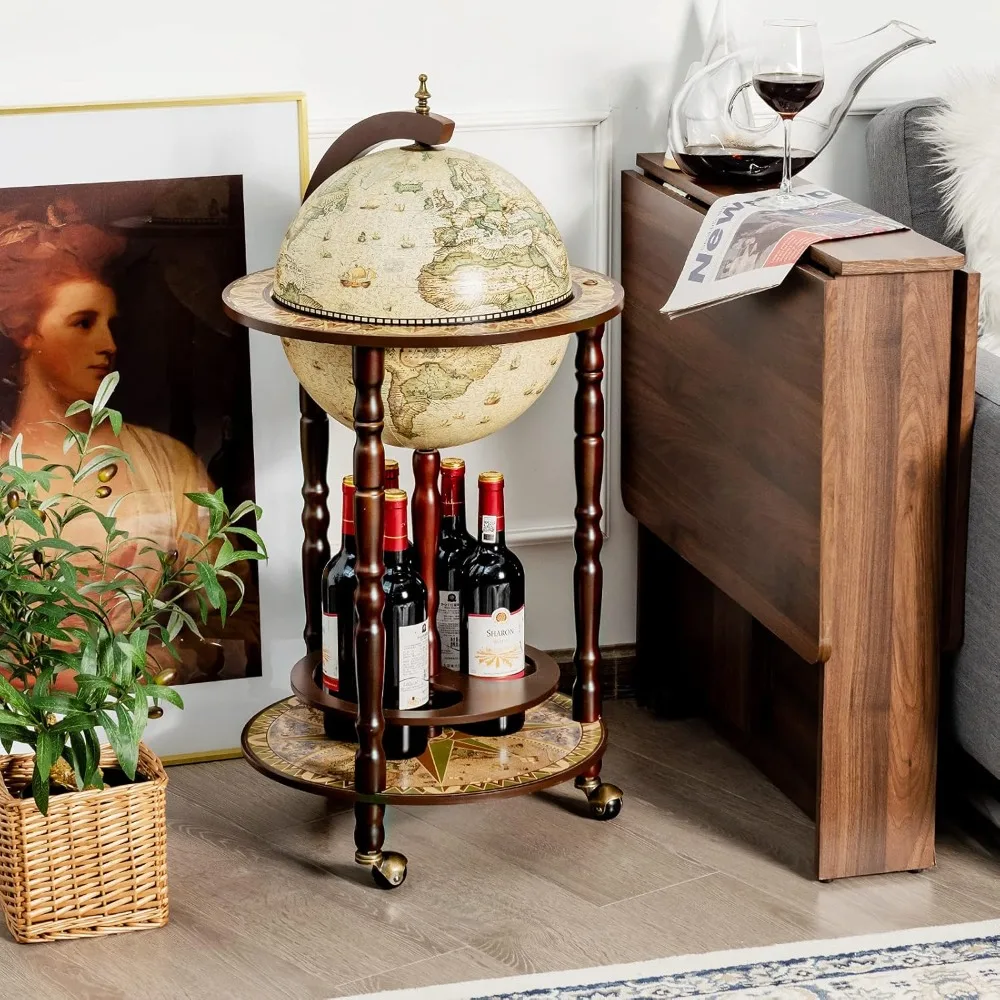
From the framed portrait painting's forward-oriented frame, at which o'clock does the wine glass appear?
The wine glass is roughly at 10 o'clock from the framed portrait painting.

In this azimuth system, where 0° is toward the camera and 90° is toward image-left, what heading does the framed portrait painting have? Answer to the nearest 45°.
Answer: approximately 0°

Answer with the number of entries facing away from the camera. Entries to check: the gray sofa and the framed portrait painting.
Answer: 0
